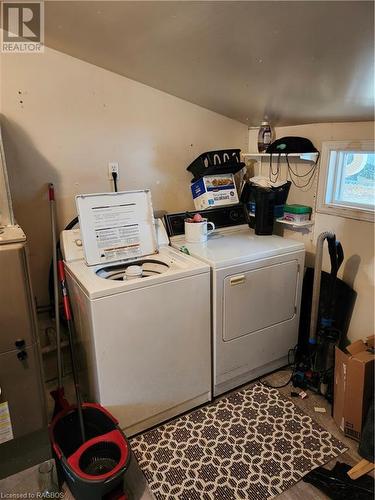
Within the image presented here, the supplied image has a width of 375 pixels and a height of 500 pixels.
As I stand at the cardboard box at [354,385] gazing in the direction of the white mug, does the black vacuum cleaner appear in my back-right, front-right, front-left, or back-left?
front-right

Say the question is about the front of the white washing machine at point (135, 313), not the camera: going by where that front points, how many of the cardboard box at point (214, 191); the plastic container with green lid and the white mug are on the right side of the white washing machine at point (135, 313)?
0

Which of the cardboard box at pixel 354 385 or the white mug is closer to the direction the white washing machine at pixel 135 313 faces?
the cardboard box

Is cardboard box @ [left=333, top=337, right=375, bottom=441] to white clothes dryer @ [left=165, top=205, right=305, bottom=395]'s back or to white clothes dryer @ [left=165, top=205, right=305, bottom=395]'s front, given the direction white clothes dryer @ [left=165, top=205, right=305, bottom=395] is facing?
to the front

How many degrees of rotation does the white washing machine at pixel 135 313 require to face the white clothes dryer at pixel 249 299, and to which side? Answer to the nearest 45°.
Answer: approximately 45° to its left

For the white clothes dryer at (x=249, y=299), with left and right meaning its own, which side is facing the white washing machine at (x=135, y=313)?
right

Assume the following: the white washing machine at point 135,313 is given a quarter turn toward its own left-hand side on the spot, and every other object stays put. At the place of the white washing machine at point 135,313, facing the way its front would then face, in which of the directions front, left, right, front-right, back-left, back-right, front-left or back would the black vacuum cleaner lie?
front-right

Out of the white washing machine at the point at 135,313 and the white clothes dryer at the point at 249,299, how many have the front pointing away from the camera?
0

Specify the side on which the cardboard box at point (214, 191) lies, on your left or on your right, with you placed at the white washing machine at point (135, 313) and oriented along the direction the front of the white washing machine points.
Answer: on your left

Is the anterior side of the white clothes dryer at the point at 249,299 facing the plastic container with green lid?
no

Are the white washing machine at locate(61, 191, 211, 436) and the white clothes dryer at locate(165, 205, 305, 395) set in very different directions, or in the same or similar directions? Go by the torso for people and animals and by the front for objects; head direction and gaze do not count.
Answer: same or similar directions

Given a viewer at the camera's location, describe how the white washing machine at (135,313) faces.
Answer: facing the viewer and to the right of the viewer

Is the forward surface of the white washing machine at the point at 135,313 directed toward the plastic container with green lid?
no
